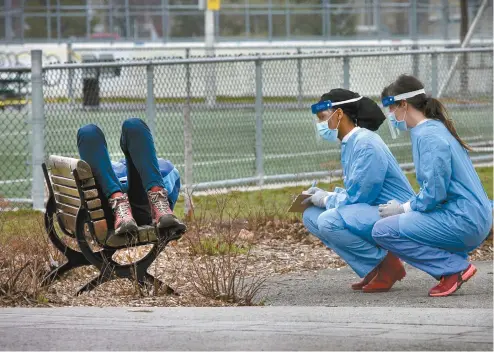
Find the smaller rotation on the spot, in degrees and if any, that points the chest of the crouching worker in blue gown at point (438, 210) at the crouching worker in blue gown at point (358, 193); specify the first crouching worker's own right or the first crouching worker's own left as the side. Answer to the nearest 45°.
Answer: approximately 45° to the first crouching worker's own right

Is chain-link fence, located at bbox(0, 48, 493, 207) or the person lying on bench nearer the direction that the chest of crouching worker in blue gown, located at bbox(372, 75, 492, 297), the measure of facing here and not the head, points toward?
the person lying on bench

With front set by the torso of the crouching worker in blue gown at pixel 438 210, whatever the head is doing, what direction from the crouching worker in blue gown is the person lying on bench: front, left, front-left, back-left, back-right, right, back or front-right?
front

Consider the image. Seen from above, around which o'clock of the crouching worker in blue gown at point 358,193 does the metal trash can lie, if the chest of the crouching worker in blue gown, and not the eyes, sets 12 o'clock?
The metal trash can is roughly at 2 o'clock from the crouching worker in blue gown.

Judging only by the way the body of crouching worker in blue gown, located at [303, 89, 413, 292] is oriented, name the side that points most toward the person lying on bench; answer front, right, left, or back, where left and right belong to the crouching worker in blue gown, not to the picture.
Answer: front

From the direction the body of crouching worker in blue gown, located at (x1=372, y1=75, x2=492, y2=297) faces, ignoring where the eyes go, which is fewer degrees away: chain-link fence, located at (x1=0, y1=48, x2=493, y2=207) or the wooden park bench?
the wooden park bench

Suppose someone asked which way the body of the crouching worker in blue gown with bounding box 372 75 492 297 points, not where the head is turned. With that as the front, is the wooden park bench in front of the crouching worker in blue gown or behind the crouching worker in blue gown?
in front

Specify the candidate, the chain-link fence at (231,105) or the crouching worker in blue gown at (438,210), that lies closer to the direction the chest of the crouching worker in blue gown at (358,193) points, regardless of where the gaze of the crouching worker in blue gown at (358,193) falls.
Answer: the chain-link fence

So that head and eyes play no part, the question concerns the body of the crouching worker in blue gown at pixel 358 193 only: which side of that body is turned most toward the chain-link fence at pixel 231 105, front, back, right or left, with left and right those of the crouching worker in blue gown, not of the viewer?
right

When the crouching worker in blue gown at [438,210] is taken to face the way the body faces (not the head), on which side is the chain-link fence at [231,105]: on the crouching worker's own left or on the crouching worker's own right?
on the crouching worker's own right

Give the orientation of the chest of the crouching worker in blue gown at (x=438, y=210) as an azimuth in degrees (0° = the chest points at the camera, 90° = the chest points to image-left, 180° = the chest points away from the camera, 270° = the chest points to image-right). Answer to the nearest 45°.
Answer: approximately 90°

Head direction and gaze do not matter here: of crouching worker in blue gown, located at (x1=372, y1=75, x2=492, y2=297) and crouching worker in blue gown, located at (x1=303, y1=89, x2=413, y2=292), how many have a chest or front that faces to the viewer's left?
2

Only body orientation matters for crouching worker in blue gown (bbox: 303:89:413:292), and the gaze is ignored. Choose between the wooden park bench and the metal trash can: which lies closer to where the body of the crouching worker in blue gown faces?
the wooden park bench

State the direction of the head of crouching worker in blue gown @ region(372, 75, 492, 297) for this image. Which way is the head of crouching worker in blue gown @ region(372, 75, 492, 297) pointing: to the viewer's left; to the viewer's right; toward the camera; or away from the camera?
to the viewer's left

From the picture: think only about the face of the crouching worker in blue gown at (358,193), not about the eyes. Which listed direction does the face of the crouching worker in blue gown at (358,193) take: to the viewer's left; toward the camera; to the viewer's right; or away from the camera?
to the viewer's left

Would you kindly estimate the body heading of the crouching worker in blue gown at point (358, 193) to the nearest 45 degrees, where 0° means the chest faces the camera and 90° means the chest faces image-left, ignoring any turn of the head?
approximately 90°
